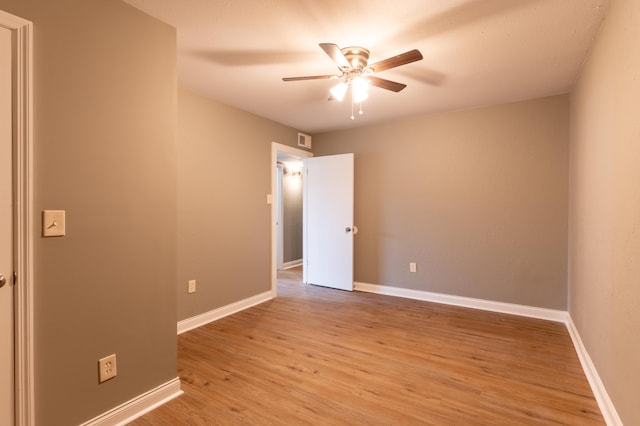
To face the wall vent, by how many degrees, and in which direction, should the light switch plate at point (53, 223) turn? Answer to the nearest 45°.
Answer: approximately 135° to its left

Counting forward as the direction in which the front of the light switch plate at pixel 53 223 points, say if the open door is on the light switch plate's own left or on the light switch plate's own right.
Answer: on the light switch plate's own left
